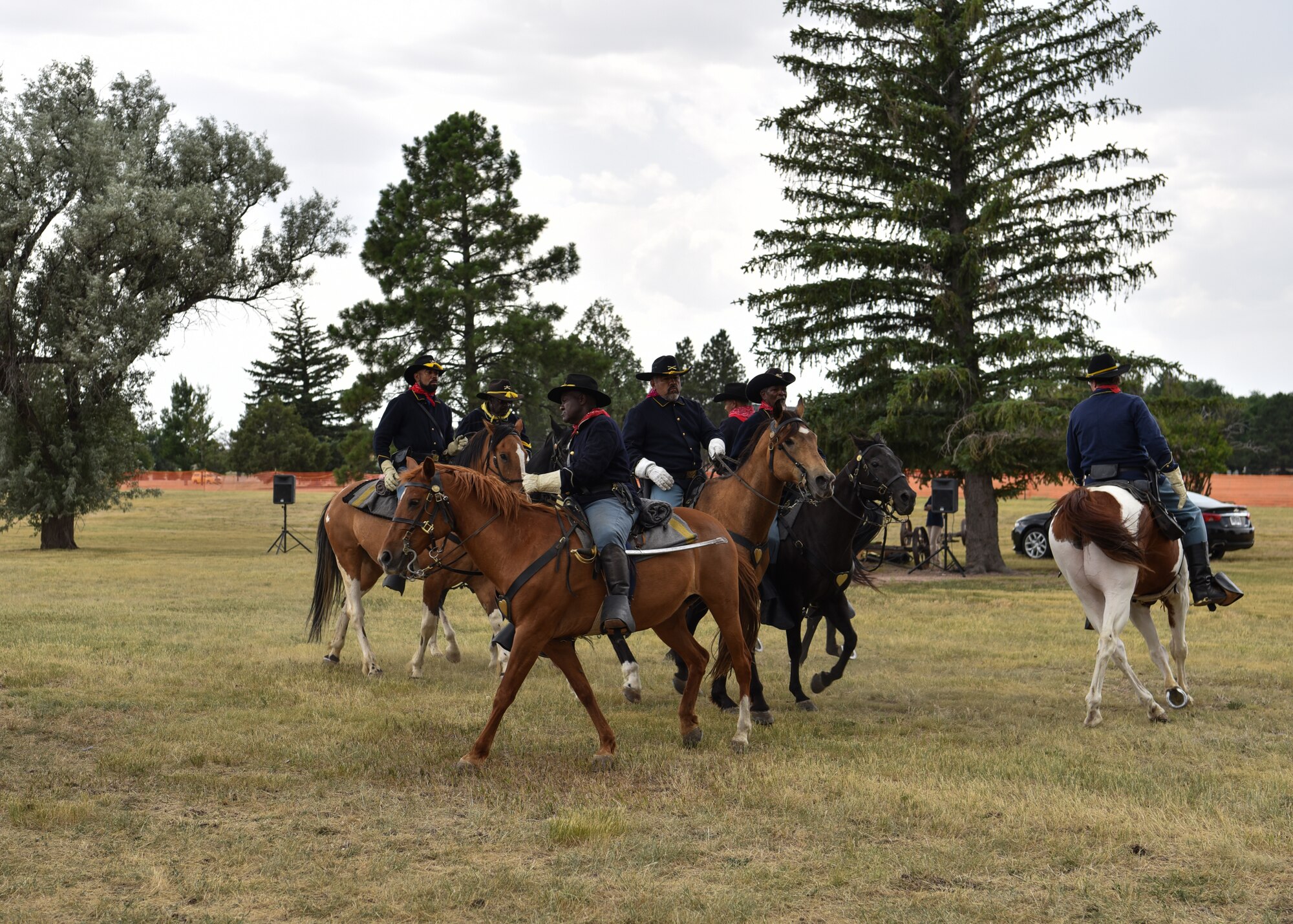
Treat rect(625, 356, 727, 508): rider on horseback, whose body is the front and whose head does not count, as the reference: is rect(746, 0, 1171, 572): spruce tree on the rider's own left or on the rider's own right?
on the rider's own left

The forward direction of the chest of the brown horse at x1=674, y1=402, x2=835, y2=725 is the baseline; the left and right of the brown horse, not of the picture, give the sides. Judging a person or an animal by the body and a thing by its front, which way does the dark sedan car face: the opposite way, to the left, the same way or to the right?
the opposite way

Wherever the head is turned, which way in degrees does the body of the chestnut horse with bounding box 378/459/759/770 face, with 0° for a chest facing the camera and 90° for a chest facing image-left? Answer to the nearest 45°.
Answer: approximately 90°

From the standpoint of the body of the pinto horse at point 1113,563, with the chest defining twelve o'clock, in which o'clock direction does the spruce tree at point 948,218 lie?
The spruce tree is roughly at 10 o'clock from the pinto horse.

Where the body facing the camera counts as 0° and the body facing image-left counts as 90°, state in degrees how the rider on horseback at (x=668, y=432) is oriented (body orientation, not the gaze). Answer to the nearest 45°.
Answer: approximately 315°

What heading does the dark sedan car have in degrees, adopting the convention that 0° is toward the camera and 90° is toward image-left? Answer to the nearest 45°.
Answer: approximately 135°
